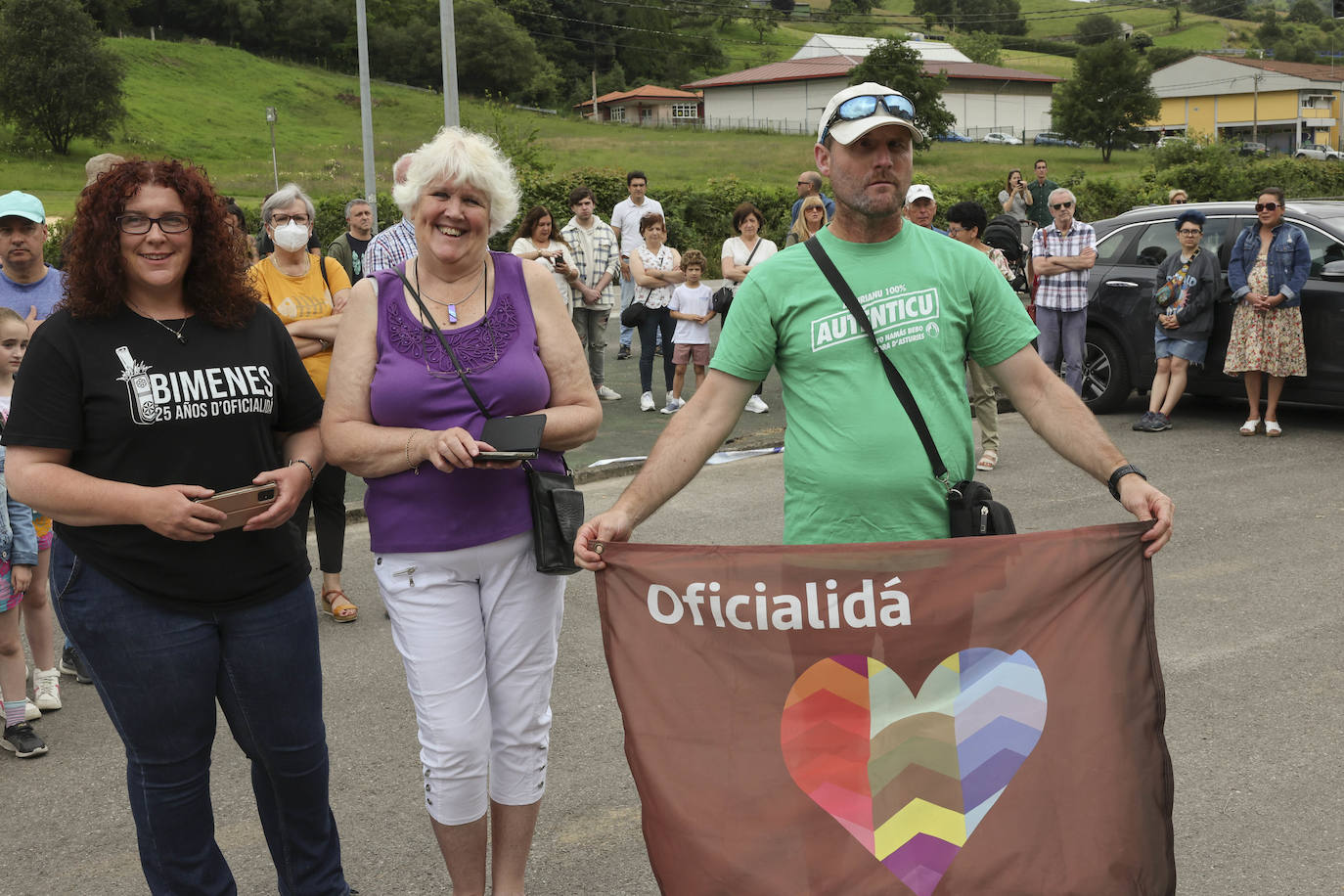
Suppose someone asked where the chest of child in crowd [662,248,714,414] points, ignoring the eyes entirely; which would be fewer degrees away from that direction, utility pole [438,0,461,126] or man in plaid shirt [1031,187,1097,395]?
the man in plaid shirt

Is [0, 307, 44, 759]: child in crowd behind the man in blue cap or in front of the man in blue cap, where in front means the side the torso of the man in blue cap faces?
in front

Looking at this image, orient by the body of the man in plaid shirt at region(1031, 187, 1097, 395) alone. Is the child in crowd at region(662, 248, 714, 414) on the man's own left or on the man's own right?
on the man's own right

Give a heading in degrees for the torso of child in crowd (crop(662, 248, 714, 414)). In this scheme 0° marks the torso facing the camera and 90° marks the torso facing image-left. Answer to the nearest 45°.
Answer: approximately 0°

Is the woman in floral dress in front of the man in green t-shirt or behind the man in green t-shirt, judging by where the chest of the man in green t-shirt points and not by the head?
behind
